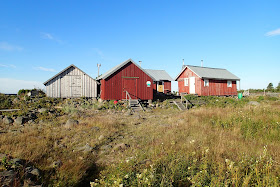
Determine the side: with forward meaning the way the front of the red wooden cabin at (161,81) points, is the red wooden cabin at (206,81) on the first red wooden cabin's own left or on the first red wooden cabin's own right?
on the first red wooden cabin's own left

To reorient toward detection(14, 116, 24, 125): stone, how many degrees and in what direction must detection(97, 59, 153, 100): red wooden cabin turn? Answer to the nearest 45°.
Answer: approximately 45° to its right

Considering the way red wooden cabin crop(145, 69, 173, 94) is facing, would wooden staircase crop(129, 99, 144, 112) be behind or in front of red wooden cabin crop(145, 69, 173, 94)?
in front

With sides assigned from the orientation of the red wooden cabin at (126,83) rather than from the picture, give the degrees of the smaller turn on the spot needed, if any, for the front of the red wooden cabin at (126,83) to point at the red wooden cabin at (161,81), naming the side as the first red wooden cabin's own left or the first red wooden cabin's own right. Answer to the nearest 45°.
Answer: approximately 135° to the first red wooden cabin's own left

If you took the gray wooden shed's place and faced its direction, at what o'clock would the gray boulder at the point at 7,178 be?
The gray boulder is roughly at 12 o'clock from the gray wooden shed.

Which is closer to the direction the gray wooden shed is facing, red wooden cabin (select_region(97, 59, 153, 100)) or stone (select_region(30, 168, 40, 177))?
the stone

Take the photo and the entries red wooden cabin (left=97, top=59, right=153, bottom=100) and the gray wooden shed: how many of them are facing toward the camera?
2

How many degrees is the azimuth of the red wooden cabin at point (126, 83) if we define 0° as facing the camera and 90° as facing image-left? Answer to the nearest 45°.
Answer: approximately 0°

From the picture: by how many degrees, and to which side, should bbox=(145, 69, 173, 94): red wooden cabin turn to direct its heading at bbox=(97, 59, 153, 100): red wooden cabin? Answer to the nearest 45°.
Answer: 0° — it already faces it

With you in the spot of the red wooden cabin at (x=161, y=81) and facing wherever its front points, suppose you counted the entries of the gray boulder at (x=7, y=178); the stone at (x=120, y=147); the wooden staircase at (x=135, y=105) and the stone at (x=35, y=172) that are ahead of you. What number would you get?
4

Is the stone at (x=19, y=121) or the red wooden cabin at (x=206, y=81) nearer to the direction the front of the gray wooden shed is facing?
the stone
